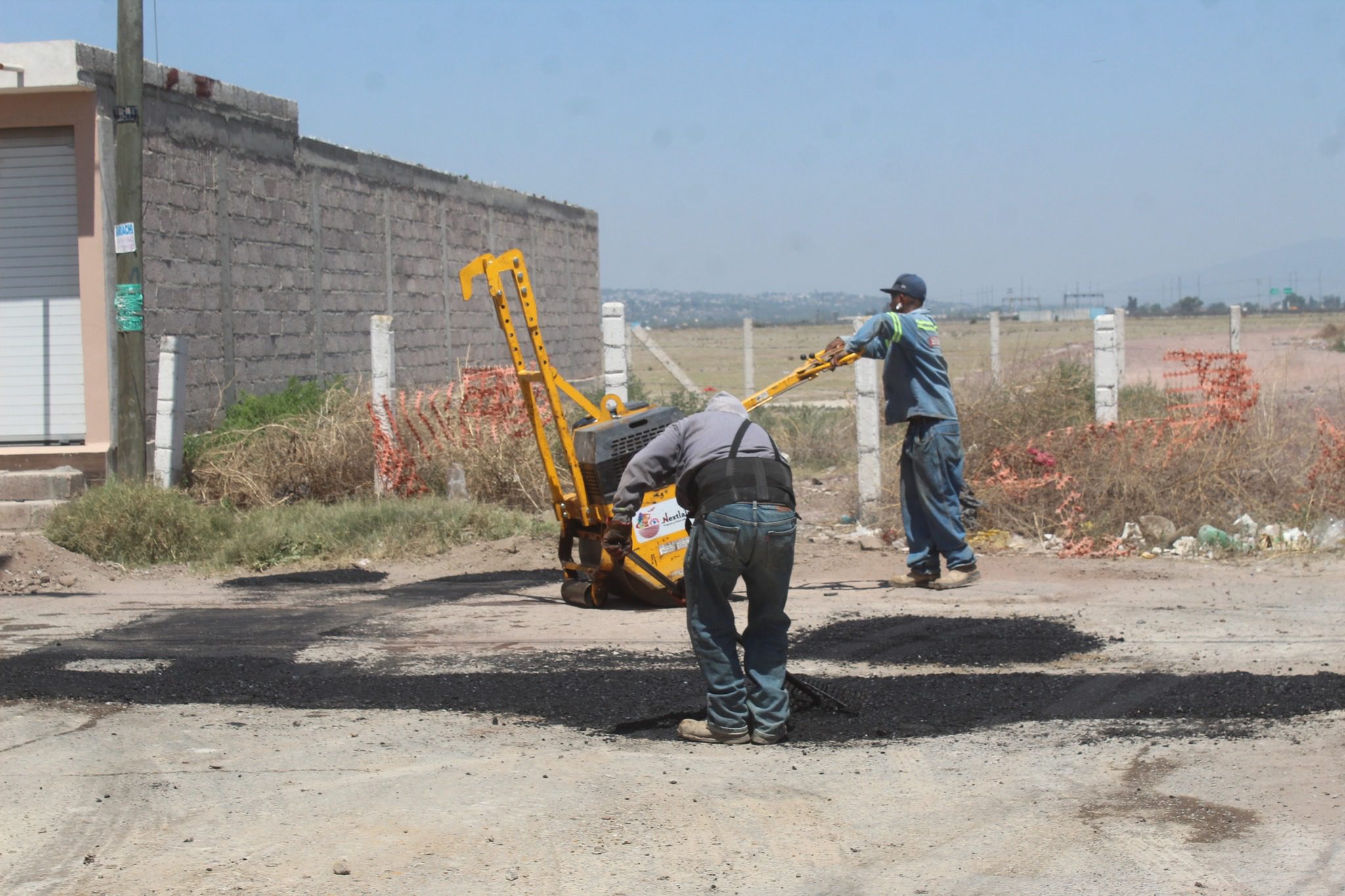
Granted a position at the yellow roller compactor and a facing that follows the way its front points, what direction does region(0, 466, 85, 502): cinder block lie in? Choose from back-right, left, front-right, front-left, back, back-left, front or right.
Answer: front-right

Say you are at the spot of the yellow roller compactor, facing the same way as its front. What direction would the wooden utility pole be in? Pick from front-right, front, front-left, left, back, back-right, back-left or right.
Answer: front-right

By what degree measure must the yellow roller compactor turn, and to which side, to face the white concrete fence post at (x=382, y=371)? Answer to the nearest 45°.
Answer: approximately 45° to its right

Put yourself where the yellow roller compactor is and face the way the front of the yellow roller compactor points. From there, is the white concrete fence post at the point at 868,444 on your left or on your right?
on your right

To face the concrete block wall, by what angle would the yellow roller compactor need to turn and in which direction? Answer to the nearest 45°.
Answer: approximately 45° to its right

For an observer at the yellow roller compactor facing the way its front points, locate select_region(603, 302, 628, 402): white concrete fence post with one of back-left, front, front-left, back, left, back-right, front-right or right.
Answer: right

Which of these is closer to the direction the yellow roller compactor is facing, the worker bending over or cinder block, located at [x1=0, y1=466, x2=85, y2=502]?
the cinder block

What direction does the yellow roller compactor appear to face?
to the viewer's left

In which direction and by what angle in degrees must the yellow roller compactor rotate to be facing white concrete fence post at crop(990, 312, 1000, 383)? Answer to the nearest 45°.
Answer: approximately 135° to its right

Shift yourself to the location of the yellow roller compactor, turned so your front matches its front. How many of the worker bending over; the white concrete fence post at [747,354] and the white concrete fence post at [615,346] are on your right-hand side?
2

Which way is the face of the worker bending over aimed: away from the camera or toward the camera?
away from the camera

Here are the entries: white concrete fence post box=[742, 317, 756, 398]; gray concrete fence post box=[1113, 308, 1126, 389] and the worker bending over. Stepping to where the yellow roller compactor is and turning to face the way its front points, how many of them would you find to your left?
1
